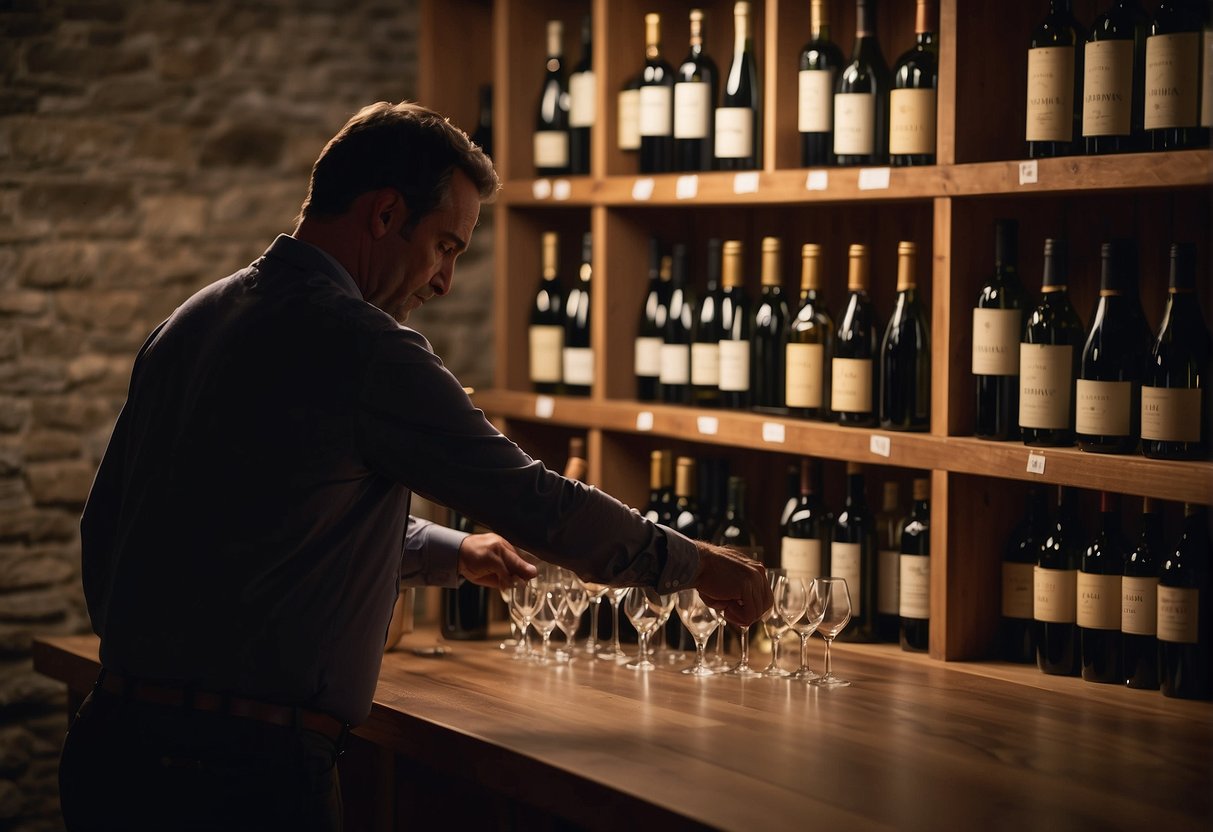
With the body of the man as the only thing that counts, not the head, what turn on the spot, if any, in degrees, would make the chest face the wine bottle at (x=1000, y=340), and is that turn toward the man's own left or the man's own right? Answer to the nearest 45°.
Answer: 0° — they already face it

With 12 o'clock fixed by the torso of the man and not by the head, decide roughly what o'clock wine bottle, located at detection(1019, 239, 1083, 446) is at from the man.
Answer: The wine bottle is roughly at 1 o'clock from the man.

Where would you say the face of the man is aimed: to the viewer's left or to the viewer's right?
to the viewer's right

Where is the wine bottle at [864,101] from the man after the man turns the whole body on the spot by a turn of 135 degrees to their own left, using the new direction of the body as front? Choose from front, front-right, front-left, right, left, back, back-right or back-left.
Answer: back-right

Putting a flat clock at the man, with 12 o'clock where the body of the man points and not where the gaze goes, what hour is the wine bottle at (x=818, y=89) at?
The wine bottle is roughly at 12 o'clock from the man.

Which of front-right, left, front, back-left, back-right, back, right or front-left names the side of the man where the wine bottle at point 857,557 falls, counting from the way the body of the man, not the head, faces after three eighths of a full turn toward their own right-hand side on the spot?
back-left

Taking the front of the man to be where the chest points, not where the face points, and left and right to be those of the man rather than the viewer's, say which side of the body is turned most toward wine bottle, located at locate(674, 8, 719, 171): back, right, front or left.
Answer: front

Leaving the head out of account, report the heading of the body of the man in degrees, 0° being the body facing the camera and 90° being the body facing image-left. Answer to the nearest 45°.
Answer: approximately 225°

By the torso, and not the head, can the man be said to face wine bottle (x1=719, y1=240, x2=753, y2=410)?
yes

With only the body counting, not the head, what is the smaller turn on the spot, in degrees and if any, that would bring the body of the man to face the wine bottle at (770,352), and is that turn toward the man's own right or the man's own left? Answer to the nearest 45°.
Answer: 0° — they already face it

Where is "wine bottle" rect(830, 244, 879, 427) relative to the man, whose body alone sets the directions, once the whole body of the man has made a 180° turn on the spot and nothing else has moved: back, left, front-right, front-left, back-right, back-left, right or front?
back

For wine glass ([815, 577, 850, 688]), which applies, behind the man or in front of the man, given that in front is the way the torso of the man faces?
in front

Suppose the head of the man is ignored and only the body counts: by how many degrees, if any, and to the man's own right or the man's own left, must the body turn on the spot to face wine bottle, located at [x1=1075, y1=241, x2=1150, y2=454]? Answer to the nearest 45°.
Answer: approximately 45° to the man's own right

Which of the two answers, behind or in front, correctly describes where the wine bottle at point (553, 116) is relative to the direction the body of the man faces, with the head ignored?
in front

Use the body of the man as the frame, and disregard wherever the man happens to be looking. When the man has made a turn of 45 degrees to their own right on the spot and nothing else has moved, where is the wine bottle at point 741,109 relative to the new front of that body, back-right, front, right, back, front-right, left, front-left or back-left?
front-left

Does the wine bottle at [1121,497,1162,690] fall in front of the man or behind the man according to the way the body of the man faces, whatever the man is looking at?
in front

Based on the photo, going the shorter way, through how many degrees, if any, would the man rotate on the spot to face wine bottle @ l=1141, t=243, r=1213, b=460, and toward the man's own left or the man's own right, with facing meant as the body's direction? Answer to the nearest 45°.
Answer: approximately 45° to the man's own right
